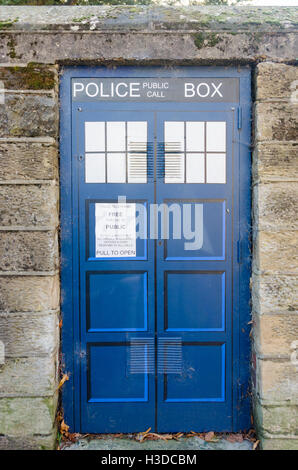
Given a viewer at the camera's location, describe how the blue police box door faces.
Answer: facing the viewer
